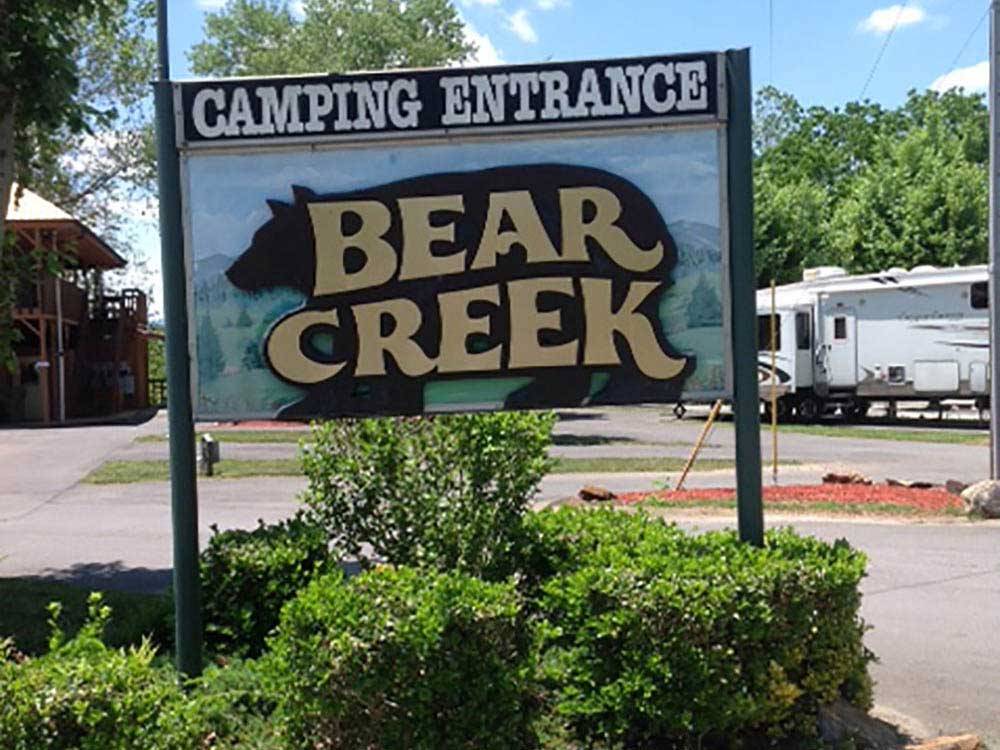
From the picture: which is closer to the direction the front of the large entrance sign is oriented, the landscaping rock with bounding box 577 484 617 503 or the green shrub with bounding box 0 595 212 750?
the green shrub

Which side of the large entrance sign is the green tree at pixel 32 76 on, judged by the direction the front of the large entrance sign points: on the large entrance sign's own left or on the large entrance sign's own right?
on the large entrance sign's own right

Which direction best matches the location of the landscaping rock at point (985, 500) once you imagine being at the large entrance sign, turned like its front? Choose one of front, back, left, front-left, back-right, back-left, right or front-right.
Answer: back-left

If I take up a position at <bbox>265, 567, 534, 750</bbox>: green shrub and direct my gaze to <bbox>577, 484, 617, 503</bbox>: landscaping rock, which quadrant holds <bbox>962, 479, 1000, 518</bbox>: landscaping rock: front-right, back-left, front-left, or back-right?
front-right

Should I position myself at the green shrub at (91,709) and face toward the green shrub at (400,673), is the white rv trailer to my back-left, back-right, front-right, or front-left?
front-left

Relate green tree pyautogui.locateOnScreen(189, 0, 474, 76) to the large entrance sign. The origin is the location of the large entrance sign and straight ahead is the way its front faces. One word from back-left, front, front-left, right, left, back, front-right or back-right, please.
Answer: back

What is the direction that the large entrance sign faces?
toward the camera
